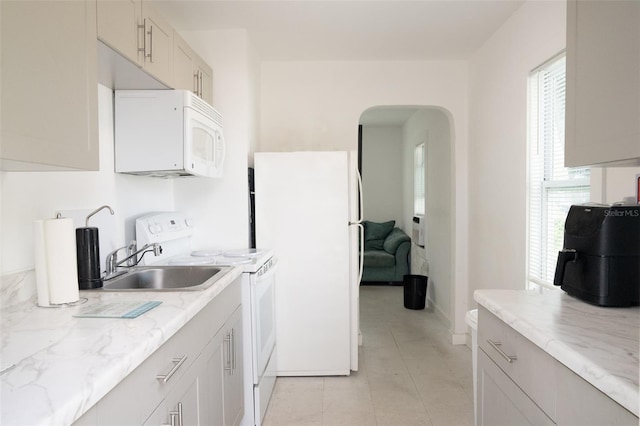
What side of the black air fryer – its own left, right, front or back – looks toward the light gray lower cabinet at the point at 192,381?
front

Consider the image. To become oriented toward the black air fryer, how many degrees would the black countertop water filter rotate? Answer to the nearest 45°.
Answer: approximately 45° to its right

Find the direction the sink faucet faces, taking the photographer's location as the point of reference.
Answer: facing to the right of the viewer

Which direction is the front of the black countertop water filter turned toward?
to the viewer's right

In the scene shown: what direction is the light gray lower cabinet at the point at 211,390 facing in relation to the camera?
to the viewer's right

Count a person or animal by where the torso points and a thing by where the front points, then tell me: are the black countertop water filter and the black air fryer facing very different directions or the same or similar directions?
very different directions

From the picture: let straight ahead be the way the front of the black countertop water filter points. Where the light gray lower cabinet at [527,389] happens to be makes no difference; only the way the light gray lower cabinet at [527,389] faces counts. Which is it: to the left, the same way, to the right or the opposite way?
the opposite way

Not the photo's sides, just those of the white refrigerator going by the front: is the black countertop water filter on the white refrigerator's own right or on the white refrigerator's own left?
on the white refrigerator's own right

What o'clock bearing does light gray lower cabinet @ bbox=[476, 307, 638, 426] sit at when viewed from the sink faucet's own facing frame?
The light gray lower cabinet is roughly at 2 o'clock from the sink faucet.

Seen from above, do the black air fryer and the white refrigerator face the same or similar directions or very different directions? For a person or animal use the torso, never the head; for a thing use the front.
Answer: very different directions
